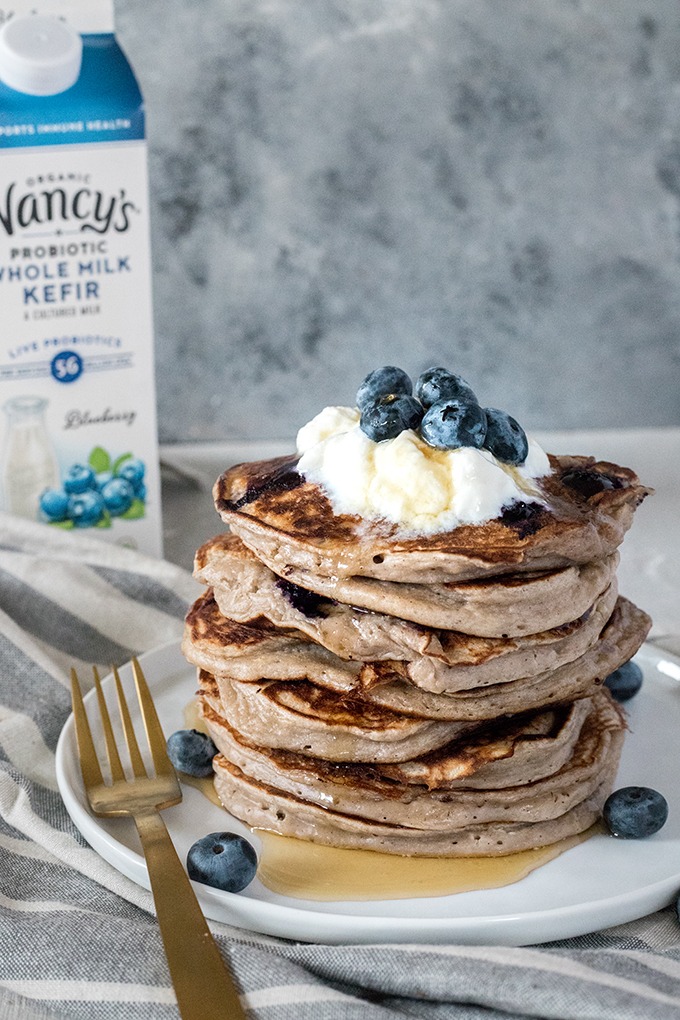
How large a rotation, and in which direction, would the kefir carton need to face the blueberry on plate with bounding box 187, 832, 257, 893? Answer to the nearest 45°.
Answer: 0° — it already faces it

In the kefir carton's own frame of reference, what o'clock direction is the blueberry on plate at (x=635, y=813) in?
The blueberry on plate is roughly at 11 o'clock from the kefir carton.

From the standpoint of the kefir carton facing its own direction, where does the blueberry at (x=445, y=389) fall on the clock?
The blueberry is roughly at 11 o'clock from the kefir carton.

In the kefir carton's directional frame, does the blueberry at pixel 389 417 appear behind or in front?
in front

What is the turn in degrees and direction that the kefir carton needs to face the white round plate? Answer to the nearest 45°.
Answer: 0° — it already faces it

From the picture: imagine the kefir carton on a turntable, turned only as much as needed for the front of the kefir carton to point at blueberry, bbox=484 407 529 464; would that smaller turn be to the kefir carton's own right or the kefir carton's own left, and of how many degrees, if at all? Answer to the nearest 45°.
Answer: approximately 45° to the kefir carton's own left

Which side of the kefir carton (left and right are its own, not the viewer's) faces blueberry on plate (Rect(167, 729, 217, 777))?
front

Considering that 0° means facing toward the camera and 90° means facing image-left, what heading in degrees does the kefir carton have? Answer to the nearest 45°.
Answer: approximately 0°

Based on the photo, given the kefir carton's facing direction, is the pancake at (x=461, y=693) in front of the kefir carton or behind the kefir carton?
in front

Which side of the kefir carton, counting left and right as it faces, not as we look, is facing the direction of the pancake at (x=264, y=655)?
front

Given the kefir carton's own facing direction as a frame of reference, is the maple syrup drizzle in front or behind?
in front

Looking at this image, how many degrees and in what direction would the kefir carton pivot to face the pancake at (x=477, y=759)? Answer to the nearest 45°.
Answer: approximately 45° to its left
